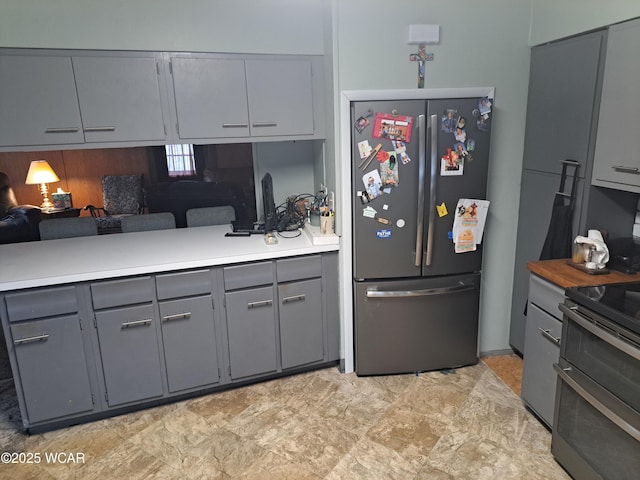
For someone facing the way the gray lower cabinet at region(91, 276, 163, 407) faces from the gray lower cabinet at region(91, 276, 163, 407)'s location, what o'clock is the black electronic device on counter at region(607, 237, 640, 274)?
The black electronic device on counter is roughly at 10 o'clock from the gray lower cabinet.

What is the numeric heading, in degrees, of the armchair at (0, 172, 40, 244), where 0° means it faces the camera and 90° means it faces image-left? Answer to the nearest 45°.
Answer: approximately 315°

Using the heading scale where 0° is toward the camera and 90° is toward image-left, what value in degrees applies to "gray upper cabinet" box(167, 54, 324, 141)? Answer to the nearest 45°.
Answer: approximately 0°

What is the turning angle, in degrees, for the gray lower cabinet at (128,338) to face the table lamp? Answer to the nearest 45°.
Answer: approximately 135° to its right

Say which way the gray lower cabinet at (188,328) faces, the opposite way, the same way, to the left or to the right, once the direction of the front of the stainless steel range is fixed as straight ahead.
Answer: to the left
